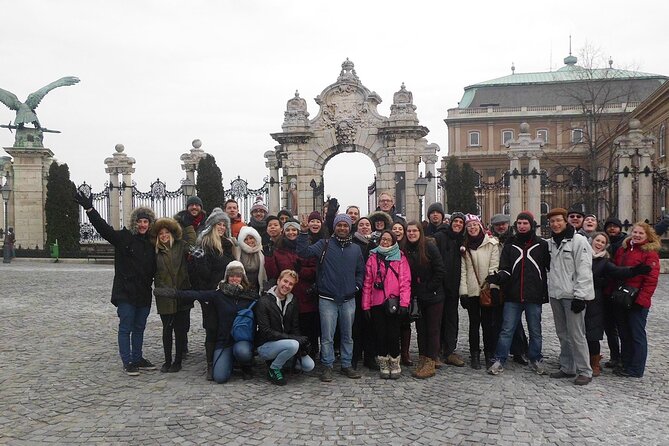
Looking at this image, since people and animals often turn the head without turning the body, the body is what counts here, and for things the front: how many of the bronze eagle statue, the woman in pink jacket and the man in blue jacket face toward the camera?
2

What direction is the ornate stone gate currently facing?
toward the camera

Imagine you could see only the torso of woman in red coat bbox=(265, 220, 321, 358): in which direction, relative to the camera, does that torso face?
toward the camera

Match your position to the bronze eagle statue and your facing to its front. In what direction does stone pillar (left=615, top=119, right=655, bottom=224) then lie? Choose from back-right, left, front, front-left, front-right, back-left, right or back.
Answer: back-right

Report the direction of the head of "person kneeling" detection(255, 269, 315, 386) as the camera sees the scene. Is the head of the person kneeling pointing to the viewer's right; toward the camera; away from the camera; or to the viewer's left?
toward the camera

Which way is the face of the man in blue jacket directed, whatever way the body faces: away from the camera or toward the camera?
toward the camera

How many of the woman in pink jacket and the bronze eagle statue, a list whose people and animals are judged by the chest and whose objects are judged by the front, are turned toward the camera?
1

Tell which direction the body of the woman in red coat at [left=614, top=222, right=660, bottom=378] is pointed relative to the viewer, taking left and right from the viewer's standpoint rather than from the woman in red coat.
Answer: facing the viewer and to the left of the viewer

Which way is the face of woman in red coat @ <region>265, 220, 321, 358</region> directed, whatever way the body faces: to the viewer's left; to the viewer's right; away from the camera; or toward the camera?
toward the camera

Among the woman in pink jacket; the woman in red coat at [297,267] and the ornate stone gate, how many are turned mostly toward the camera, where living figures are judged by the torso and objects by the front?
3

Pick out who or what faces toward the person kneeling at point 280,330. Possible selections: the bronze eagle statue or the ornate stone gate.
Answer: the ornate stone gate

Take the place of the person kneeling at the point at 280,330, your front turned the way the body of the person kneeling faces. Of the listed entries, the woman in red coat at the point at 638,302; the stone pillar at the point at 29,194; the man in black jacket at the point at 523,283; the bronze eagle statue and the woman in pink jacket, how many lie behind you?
2

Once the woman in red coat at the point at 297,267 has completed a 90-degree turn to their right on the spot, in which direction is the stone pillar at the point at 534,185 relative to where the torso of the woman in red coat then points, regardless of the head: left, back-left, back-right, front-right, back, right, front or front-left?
back-right

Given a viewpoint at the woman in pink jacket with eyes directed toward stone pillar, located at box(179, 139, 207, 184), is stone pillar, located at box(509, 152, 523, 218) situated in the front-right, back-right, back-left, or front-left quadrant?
front-right

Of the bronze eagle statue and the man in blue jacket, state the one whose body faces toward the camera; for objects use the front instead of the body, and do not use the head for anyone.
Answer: the man in blue jacket

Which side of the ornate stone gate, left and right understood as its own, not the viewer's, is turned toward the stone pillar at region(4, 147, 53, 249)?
right

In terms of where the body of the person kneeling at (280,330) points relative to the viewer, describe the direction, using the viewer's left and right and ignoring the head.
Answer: facing the viewer and to the right of the viewer

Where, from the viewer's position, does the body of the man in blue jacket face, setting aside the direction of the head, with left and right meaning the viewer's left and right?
facing the viewer

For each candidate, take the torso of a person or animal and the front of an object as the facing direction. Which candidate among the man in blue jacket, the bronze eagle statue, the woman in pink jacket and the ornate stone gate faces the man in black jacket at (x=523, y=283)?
the ornate stone gate

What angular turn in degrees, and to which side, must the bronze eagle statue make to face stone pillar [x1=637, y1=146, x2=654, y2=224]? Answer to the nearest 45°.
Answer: approximately 135° to its right
